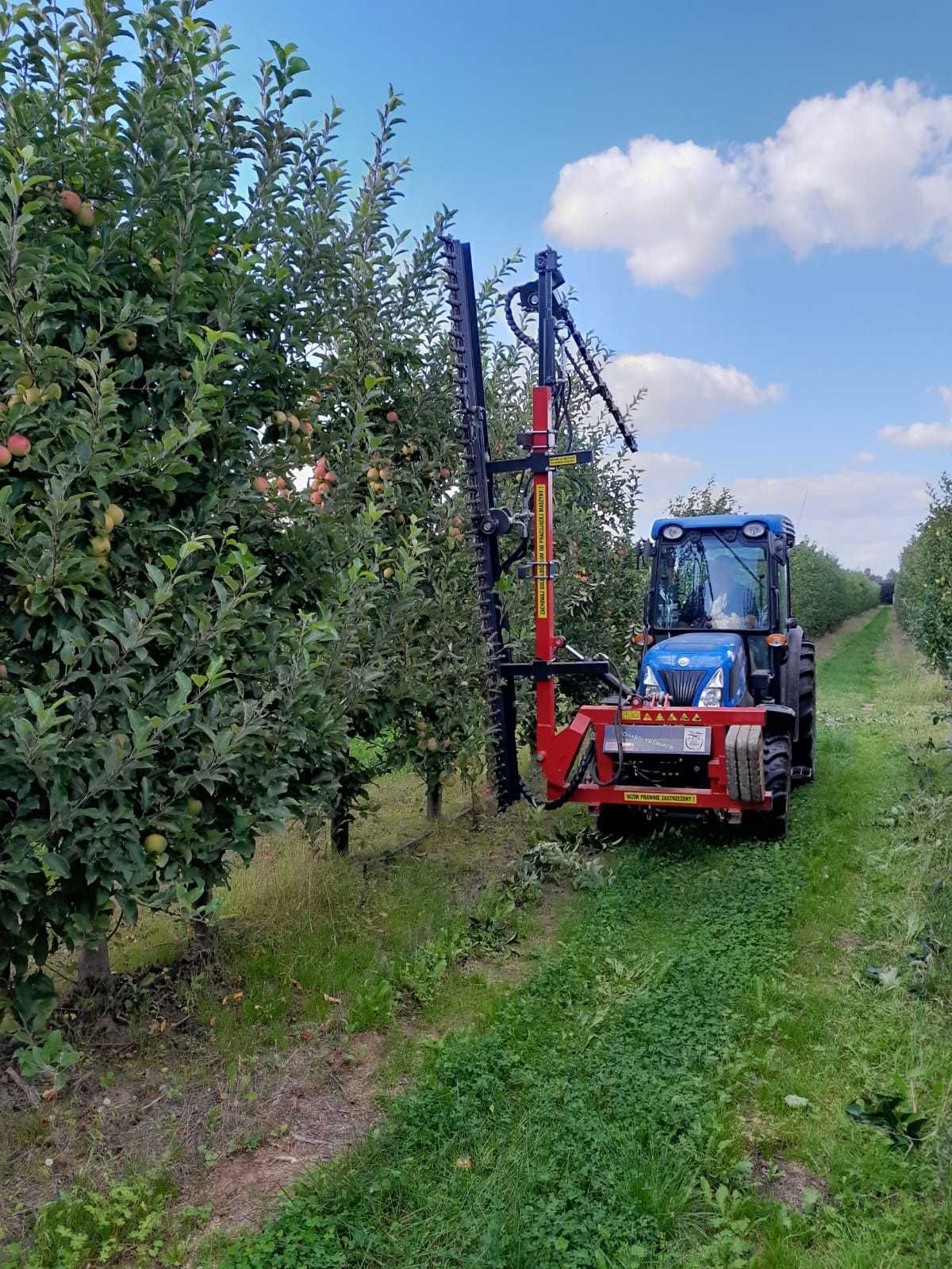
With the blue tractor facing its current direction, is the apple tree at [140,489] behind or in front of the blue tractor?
in front

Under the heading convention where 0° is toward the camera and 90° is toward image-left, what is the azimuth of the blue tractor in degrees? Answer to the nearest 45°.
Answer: approximately 0°
